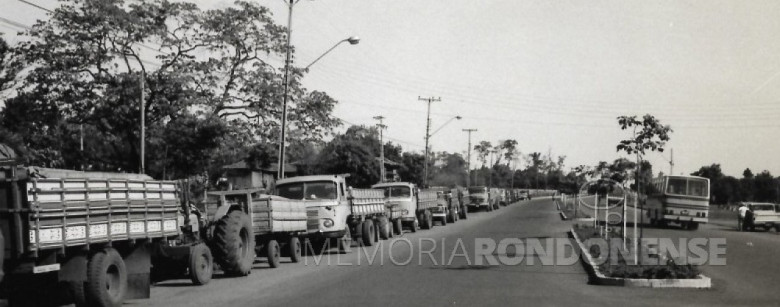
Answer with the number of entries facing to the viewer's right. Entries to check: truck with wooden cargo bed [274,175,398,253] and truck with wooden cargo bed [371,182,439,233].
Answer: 0

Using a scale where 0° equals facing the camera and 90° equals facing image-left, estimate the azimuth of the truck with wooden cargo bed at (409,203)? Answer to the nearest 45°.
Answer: approximately 45°

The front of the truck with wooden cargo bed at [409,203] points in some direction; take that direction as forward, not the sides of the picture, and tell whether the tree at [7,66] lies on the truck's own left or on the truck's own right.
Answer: on the truck's own right

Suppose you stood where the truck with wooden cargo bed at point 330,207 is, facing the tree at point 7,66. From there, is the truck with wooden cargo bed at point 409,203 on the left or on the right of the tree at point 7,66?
right

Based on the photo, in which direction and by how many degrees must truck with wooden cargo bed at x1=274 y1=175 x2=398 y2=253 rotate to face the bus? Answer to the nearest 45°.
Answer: approximately 180°

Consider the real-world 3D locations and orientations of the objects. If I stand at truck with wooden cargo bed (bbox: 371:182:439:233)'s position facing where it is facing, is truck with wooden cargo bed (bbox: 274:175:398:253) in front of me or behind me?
in front

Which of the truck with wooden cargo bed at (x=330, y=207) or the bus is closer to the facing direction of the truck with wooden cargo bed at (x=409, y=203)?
the truck with wooden cargo bed

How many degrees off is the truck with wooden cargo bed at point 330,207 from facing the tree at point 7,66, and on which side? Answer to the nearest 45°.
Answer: approximately 90° to its right

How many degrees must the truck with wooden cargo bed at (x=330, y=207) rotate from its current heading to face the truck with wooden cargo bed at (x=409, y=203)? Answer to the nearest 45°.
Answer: approximately 135° to its right

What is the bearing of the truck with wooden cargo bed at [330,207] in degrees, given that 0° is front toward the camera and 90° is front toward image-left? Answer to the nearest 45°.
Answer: approximately 45°
